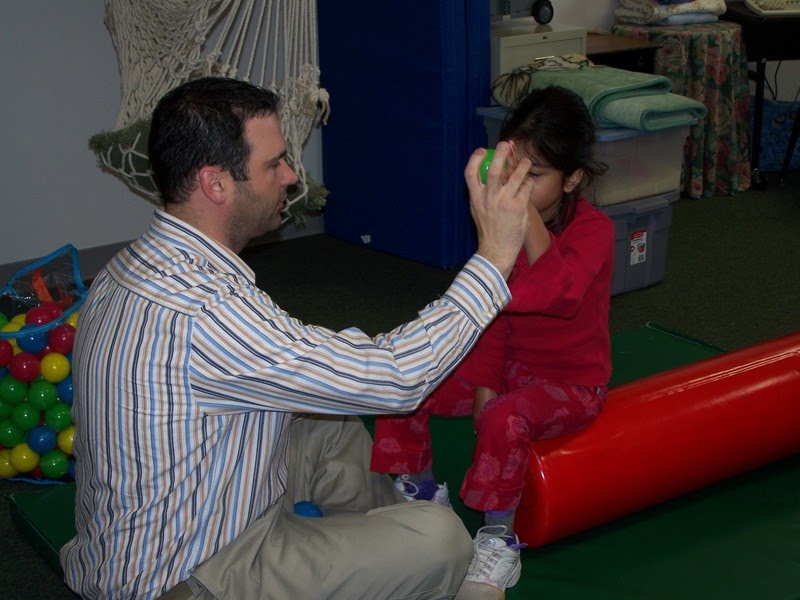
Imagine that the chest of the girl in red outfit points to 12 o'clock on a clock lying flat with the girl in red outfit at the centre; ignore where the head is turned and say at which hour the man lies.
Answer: The man is roughly at 12 o'clock from the girl in red outfit.

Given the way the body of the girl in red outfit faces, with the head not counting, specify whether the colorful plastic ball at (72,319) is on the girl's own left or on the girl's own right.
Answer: on the girl's own right

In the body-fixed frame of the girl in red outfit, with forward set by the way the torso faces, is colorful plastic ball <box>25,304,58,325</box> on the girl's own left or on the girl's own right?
on the girl's own right

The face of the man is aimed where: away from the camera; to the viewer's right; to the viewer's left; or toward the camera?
to the viewer's right

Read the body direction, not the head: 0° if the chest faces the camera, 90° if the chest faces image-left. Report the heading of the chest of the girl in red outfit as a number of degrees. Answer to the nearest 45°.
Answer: approximately 45°

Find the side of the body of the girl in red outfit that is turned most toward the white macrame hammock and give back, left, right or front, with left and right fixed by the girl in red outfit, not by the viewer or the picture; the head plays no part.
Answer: right

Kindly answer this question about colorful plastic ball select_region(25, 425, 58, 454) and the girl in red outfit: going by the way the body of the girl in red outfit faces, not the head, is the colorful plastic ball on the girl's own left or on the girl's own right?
on the girl's own right

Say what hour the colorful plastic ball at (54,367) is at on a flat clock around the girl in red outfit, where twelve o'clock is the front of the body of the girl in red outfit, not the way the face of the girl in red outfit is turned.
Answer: The colorful plastic ball is roughly at 2 o'clock from the girl in red outfit.

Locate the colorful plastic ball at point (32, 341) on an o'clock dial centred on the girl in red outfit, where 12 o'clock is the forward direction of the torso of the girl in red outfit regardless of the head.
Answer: The colorful plastic ball is roughly at 2 o'clock from the girl in red outfit.
